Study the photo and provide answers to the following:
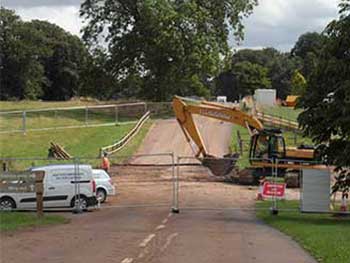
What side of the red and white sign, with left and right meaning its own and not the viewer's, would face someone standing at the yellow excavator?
back

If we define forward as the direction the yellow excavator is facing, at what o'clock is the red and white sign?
The red and white sign is roughly at 9 o'clock from the yellow excavator.

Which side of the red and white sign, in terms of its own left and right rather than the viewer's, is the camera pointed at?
front

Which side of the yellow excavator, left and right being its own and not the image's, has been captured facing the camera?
left

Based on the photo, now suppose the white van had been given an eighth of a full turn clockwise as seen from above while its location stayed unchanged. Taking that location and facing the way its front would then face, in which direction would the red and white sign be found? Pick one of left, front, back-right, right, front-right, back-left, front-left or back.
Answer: back-right

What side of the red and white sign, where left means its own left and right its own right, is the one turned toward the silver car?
right

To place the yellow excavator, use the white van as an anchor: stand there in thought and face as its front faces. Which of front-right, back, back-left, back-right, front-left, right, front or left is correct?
back-right

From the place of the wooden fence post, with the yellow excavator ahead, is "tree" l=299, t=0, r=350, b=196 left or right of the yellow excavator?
right

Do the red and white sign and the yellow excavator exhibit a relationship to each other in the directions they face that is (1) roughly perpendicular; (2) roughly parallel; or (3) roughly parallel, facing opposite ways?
roughly perpendicular

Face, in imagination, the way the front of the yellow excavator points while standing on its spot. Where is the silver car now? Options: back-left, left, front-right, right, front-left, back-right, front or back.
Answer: front-left

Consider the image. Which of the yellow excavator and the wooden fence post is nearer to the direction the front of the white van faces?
the wooden fence post
